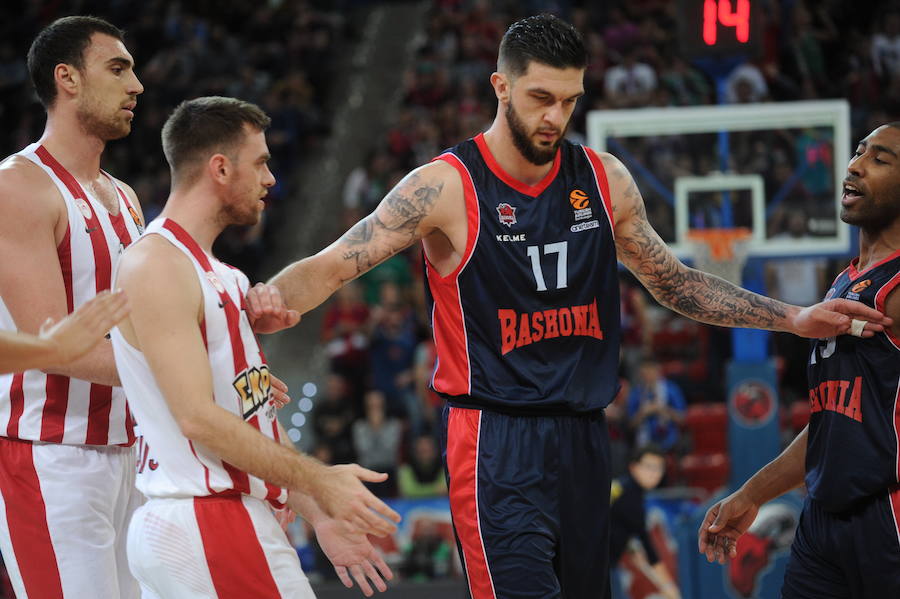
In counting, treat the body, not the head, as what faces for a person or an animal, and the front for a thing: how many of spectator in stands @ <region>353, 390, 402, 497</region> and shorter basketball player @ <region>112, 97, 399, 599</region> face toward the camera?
1

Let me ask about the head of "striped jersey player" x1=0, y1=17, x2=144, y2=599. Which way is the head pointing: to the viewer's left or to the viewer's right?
to the viewer's right

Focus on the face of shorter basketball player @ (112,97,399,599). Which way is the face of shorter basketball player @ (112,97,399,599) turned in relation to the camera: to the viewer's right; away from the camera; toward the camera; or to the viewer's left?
to the viewer's right

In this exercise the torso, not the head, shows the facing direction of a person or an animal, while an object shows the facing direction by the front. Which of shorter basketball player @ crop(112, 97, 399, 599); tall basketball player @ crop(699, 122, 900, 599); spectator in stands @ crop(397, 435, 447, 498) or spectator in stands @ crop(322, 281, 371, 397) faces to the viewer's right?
shorter basketball player @ crop(112, 97, 399, 599)

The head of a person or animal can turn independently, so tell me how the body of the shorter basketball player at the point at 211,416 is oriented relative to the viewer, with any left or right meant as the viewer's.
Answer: facing to the right of the viewer

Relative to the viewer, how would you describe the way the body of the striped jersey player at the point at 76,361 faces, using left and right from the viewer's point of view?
facing the viewer and to the right of the viewer

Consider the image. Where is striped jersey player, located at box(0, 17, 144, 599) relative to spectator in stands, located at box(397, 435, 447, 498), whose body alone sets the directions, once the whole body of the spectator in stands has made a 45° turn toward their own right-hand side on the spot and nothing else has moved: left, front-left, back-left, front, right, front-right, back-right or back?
front-left

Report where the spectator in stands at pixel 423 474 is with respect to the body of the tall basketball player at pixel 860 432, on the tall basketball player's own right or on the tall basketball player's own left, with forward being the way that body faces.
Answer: on the tall basketball player's own right

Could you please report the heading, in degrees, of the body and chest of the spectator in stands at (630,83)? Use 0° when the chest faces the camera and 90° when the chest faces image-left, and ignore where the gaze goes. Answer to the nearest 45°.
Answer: approximately 0°

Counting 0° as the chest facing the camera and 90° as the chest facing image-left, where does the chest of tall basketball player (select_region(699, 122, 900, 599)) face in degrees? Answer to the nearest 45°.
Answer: approximately 45°

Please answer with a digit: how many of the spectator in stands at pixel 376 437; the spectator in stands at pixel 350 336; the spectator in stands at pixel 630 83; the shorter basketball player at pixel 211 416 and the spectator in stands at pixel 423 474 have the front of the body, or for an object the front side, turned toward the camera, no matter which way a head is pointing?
4

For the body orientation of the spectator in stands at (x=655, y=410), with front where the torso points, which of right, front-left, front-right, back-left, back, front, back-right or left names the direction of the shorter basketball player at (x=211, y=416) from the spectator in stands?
front
